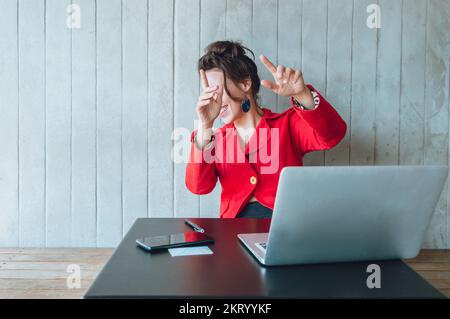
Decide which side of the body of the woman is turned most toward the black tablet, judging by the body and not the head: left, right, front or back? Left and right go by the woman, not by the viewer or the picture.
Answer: front

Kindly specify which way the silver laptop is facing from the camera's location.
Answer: facing away from the viewer and to the left of the viewer

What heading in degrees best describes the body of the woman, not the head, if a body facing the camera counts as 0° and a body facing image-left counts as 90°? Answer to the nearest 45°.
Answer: approximately 0°

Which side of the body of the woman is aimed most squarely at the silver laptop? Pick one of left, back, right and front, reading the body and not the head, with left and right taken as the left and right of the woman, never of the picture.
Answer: front

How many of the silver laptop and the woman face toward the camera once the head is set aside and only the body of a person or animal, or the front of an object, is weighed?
1

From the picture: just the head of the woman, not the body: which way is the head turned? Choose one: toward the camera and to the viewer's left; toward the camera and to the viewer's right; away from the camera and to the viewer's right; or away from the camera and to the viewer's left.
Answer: toward the camera and to the viewer's left

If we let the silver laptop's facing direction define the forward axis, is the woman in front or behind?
in front
